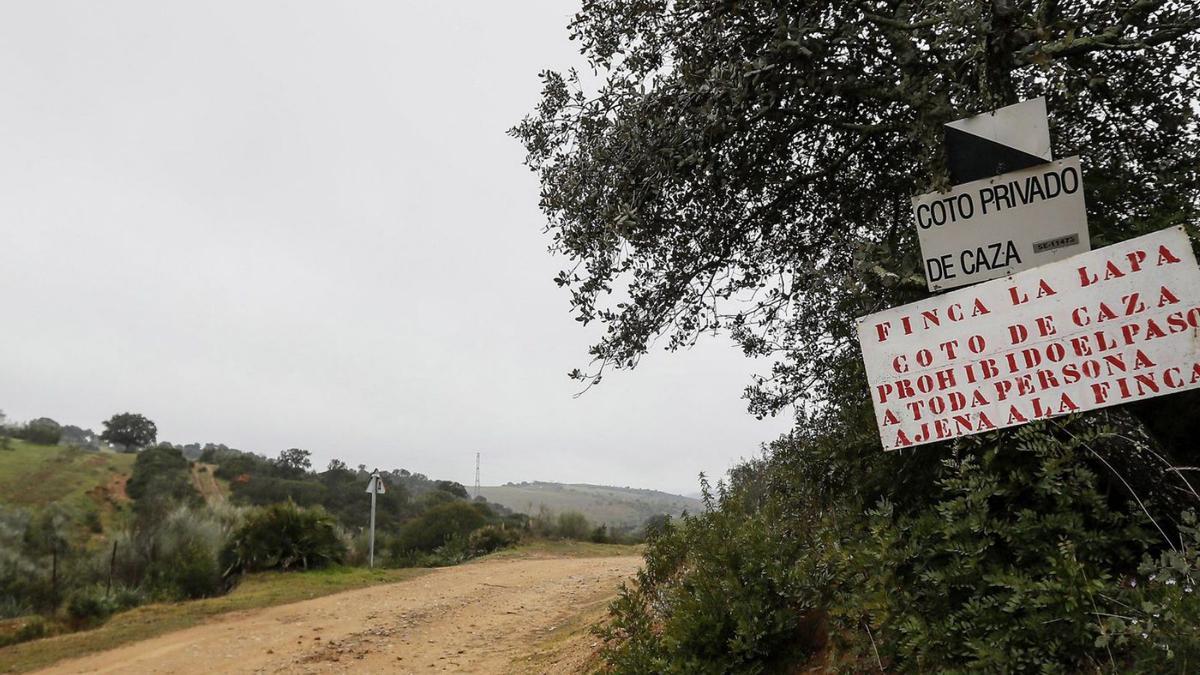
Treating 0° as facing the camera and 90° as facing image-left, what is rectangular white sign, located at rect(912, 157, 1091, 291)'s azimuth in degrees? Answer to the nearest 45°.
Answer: approximately 0°

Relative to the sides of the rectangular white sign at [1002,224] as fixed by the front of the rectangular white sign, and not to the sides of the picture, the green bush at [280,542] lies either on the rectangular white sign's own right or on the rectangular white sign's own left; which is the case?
on the rectangular white sign's own right

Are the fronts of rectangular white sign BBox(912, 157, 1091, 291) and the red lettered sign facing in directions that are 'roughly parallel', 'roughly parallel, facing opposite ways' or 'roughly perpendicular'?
roughly parallel

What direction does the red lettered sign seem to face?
toward the camera

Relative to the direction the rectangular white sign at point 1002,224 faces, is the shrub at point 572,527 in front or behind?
behind

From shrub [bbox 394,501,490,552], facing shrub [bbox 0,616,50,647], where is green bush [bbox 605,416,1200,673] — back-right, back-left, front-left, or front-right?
front-left

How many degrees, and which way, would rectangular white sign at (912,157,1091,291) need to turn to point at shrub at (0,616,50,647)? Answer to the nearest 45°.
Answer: approximately 90° to its right

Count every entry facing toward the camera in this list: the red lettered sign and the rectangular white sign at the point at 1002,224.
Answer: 2
